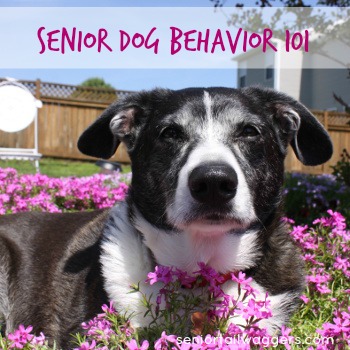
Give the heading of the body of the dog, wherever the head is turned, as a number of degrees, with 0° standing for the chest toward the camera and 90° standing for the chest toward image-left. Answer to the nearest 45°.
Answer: approximately 315°

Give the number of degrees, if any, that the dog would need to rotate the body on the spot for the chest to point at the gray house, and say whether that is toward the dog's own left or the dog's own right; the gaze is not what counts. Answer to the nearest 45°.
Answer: approximately 135° to the dog's own left

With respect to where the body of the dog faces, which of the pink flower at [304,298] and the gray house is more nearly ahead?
the pink flower

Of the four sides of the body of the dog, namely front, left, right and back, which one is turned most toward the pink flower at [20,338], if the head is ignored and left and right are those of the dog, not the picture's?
right

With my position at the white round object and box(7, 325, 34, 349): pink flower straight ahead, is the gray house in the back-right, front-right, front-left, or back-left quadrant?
back-left

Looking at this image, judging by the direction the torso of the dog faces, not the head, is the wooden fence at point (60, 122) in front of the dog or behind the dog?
behind

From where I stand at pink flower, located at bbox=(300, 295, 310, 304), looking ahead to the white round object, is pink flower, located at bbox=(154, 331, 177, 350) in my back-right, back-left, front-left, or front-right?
back-left

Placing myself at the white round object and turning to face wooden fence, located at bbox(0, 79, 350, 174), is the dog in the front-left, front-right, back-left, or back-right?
back-right

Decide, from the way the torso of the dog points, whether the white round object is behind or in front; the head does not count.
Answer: behind
